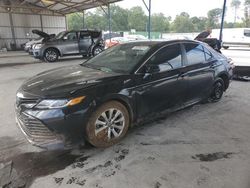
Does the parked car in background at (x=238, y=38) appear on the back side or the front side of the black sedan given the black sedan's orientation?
on the back side

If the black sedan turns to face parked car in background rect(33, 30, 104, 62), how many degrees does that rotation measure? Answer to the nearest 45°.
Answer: approximately 135° to its right

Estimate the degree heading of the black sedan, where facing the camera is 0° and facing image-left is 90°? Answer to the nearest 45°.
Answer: approximately 45°
